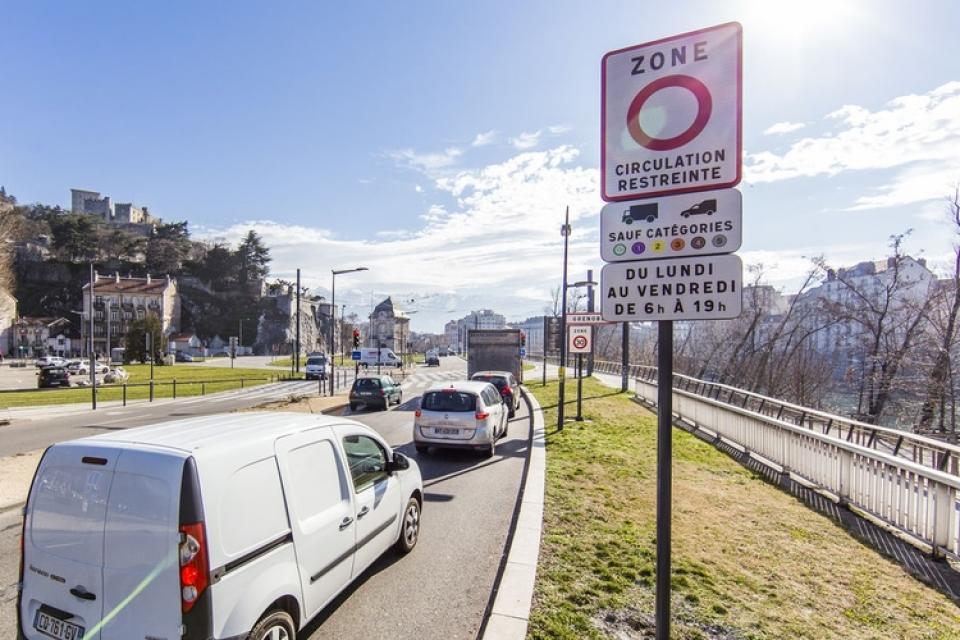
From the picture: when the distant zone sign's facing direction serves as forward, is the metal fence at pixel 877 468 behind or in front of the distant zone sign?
in front

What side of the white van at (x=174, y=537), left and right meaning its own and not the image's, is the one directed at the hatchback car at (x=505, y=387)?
front

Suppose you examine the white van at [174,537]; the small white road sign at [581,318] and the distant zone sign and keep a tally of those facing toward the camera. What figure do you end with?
2

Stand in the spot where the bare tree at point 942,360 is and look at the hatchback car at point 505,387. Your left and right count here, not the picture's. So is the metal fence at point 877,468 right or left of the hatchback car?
left

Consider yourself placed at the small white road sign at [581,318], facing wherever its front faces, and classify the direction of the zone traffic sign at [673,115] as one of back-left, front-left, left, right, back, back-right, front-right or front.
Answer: front

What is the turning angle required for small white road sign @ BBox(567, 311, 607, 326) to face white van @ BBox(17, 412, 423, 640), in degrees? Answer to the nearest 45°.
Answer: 0° — it already faces it

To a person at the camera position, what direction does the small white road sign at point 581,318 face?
facing the viewer

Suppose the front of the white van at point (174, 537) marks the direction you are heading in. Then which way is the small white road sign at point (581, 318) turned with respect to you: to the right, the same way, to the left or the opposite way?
the opposite way

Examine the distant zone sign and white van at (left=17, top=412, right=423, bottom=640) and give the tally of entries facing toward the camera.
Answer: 1

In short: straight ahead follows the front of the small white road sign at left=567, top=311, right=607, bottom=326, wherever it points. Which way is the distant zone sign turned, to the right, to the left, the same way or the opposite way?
the same way

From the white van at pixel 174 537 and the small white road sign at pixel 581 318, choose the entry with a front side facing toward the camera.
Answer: the small white road sign

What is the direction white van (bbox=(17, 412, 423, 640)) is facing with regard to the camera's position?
facing away from the viewer and to the right of the viewer

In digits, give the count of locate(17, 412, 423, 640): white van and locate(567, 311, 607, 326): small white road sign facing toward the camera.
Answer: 1

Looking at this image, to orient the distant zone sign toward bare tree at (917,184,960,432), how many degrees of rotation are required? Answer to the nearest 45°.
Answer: approximately 135° to its left

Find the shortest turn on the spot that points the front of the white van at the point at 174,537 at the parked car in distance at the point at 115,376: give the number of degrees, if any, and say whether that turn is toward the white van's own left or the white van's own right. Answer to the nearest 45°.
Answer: approximately 45° to the white van's own left

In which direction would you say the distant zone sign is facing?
toward the camera
